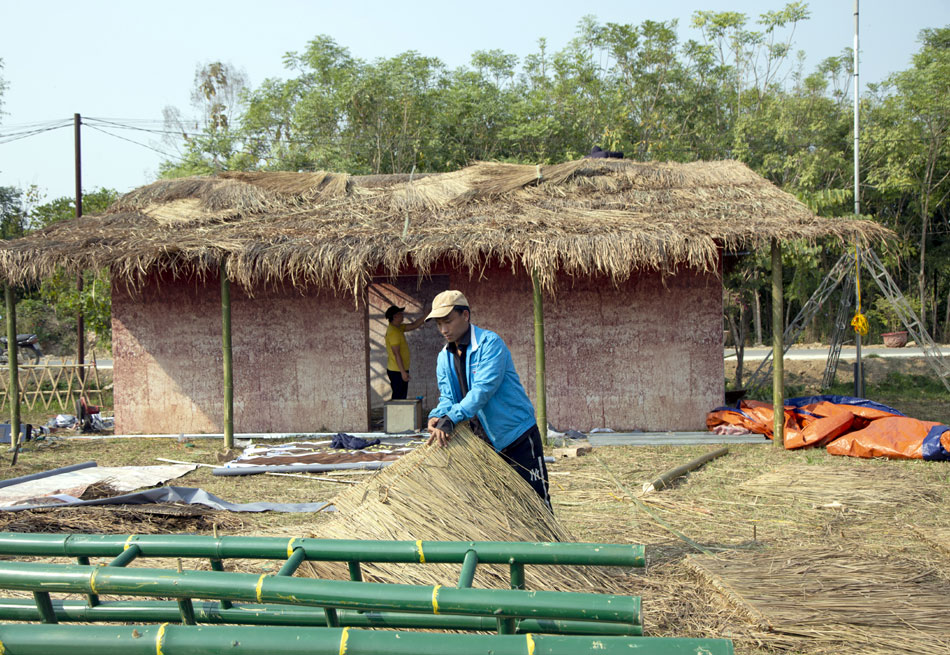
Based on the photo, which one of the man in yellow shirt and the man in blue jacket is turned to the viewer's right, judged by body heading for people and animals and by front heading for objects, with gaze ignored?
the man in yellow shirt

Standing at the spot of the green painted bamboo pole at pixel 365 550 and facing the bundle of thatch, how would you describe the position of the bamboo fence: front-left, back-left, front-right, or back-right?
front-left

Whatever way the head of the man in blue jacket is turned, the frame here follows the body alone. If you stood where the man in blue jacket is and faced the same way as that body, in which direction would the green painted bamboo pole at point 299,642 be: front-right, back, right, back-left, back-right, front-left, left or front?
front-left

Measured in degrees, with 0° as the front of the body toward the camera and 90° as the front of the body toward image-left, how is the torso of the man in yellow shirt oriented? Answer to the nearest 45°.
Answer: approximately 270°

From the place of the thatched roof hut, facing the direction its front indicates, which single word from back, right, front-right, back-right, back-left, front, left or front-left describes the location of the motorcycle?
back-right

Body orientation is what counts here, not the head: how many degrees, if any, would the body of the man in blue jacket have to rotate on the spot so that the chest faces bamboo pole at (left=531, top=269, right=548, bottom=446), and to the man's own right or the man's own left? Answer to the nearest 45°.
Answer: approximately 135° to the man's own right

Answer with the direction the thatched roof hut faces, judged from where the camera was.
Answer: facing the viewer

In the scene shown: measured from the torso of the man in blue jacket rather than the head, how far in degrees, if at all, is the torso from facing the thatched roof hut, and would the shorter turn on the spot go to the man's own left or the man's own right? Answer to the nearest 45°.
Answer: approximately 135° to the man's own right

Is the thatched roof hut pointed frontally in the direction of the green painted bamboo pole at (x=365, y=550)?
yes

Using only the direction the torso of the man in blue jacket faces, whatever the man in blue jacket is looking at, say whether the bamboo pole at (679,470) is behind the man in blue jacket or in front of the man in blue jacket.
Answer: behind

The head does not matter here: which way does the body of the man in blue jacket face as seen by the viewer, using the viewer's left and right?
facing the viewer and to the left of the viewer

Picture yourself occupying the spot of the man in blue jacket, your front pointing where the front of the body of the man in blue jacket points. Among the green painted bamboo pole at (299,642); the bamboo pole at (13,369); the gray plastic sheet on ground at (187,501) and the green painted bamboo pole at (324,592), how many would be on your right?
2

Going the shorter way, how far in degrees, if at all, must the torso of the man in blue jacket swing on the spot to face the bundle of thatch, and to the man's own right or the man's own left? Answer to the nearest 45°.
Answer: approximately 45° to the man's own left

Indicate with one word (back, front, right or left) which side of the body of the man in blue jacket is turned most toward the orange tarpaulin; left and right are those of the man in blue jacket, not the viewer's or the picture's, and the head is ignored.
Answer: back

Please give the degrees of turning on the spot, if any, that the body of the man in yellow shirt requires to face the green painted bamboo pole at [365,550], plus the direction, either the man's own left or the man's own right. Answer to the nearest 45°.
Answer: approximately 90° to the man's own right

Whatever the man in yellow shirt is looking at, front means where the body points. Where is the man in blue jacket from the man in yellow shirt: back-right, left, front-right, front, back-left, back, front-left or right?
right
